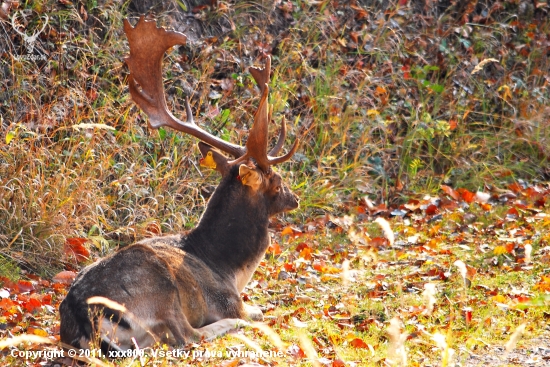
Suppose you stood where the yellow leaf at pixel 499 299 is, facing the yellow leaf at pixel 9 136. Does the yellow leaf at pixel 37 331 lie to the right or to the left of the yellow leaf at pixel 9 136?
left

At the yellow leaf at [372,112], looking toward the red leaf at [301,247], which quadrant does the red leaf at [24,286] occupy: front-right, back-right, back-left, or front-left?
front-right

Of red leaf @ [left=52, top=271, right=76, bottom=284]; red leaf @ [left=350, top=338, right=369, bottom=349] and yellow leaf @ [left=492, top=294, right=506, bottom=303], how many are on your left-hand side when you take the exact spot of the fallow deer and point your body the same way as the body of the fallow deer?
1

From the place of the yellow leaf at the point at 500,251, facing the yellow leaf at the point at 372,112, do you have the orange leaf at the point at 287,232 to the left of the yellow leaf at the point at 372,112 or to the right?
left

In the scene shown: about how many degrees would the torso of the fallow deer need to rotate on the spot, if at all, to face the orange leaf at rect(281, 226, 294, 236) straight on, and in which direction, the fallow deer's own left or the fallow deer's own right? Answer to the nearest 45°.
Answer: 0° — it already faces it

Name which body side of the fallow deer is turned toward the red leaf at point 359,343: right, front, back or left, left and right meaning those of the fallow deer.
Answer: right

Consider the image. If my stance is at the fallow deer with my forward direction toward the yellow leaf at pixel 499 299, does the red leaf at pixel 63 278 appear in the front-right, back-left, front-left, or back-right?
back-left

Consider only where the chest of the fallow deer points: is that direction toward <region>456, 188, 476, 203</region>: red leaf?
yes

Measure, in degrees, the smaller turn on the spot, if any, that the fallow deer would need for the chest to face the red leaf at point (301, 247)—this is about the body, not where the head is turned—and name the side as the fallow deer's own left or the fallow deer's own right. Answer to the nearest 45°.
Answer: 0° — it already faces it

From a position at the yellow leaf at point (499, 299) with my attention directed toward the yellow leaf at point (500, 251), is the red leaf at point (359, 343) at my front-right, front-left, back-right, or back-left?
back-left

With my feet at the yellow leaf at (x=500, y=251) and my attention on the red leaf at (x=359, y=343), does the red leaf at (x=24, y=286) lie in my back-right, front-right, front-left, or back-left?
front-right

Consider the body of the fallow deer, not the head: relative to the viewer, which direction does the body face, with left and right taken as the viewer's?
facing away from the viewer and to the right of the viewer

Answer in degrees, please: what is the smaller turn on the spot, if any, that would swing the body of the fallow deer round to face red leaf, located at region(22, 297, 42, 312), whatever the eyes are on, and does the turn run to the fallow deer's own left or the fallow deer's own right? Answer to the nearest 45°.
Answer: approximately 135° to the fallow deer's own left

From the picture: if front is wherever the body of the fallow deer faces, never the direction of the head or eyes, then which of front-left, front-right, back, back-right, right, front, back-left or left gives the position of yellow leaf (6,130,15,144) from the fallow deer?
left

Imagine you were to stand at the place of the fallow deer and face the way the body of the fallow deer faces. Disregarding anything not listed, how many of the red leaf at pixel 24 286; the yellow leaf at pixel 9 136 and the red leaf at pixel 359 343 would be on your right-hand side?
1

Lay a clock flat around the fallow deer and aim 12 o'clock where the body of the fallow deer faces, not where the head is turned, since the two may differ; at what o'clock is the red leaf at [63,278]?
The red leaf is roughly at 9 o'clock from the fallow deer.

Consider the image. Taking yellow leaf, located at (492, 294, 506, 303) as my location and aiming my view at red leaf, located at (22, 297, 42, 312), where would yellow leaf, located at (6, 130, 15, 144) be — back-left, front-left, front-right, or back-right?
front-right

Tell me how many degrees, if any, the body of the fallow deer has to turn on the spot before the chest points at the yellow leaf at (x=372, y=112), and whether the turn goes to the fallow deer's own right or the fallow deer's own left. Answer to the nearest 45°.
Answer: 0° — it already faces it

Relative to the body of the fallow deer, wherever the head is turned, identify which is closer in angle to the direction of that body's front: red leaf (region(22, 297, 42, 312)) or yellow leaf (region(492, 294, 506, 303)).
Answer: the yellow leaf

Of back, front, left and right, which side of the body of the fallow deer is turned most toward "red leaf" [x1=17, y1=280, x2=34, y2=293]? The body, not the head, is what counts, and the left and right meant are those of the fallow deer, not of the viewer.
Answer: left
